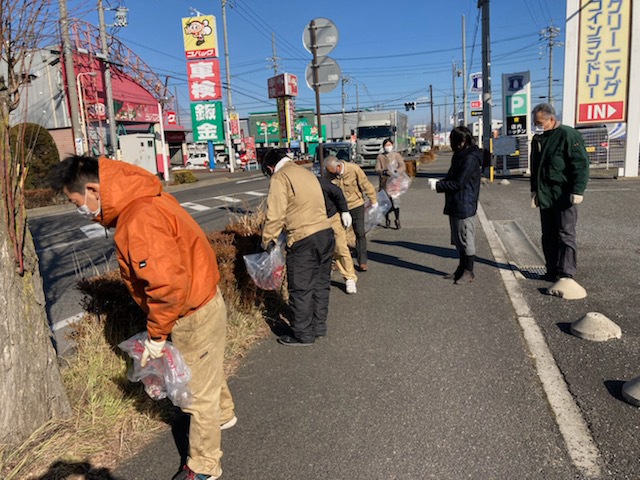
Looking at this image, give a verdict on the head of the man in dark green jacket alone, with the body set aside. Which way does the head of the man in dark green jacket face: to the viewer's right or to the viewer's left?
to the viewer's left

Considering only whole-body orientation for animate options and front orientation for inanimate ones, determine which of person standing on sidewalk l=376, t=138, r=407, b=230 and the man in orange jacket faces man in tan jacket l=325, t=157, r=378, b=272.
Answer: the person standing on sidewalk

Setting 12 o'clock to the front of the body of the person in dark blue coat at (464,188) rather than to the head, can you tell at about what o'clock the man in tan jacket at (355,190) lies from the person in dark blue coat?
The man in tan jacket is roughly at 1 o'clock from the person in dark blue coat.

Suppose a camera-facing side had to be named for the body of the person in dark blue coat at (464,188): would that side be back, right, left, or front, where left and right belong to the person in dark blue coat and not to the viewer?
left

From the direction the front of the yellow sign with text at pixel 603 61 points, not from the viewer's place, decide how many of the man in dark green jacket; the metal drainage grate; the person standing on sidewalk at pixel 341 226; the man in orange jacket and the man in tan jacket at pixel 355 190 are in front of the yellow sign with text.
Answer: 5

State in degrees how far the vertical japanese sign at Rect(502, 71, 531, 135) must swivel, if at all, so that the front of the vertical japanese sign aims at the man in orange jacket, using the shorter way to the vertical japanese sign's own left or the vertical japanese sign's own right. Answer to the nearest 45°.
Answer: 0° — it already faces them

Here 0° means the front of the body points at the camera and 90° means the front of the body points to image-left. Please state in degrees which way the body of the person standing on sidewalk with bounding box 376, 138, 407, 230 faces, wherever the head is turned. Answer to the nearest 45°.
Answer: approximately 0°

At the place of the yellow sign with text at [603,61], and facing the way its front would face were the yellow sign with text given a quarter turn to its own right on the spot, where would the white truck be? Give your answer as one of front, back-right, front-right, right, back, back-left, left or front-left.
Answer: front-right

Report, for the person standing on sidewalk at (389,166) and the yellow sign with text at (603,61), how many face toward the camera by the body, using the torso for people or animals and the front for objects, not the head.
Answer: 2

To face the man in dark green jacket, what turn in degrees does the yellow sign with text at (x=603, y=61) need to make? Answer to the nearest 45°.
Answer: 0° — it already faces them
